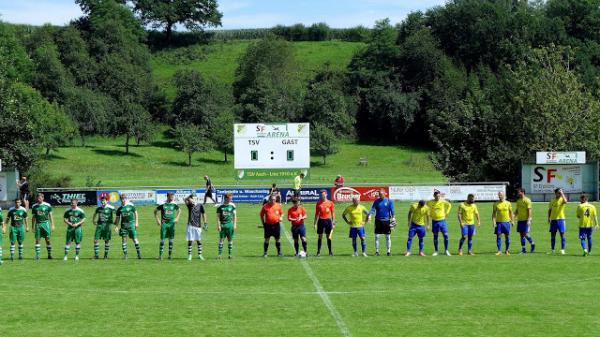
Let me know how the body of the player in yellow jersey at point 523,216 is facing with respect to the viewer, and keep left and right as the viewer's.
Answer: facing the viewer and to the left of the viewer

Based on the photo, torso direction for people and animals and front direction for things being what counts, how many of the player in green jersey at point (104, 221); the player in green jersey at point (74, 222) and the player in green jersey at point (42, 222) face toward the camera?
3

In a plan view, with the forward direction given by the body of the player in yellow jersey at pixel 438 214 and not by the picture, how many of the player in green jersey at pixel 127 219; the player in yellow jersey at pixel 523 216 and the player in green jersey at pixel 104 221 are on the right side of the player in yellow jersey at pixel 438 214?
2

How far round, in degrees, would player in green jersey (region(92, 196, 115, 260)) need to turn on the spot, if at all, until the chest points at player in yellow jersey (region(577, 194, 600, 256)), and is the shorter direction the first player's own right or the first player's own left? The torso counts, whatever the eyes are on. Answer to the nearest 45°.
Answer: approximately 90° to the first player's own left

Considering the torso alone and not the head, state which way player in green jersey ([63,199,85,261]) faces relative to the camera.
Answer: toward the camera

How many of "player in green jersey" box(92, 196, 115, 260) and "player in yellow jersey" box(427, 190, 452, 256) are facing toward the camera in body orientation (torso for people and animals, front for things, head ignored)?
2

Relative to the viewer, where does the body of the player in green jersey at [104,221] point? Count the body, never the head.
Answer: toward the camera

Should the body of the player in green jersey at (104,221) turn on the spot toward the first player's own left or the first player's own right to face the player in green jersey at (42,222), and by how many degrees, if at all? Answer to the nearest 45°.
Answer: approximately 90° to the first player's own right

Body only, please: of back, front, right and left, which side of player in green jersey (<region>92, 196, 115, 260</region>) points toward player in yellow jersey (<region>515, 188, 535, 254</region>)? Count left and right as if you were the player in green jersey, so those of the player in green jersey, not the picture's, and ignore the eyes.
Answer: left

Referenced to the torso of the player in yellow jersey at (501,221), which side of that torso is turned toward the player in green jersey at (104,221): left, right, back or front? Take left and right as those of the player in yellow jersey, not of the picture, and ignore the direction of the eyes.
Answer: right

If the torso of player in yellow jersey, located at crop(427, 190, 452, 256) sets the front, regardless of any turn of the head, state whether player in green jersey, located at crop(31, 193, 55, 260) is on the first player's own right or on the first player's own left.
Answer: on the first player's own right

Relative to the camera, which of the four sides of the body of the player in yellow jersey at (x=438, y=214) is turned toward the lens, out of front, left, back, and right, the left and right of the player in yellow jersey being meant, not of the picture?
front

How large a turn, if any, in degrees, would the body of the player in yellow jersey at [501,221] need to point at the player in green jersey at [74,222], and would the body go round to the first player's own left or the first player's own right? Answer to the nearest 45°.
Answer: approximately 90° to the first player's own right
